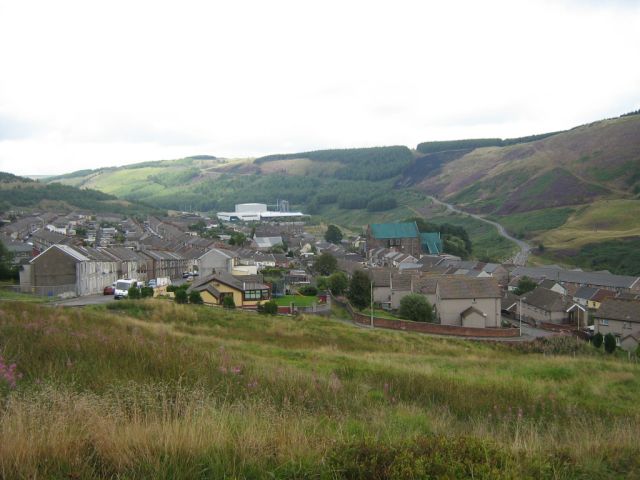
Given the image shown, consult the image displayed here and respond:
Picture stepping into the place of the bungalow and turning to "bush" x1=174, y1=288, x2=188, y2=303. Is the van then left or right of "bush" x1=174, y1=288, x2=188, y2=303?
right

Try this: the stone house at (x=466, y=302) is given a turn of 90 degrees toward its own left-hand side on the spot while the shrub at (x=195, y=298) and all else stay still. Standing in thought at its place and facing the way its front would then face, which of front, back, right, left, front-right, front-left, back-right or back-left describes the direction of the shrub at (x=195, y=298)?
back-right

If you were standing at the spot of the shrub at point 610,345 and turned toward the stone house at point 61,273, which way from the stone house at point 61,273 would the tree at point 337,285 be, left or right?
right

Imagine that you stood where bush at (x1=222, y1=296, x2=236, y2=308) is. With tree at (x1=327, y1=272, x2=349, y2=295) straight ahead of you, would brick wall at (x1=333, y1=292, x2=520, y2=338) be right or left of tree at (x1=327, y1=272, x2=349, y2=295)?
right

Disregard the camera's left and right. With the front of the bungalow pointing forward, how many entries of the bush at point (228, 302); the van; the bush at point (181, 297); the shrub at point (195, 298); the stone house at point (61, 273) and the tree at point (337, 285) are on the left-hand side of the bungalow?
1

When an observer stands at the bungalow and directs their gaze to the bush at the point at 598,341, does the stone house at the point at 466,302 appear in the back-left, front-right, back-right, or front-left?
front-left

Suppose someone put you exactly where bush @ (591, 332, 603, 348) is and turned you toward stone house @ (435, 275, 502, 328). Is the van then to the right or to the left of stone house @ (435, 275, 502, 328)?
left

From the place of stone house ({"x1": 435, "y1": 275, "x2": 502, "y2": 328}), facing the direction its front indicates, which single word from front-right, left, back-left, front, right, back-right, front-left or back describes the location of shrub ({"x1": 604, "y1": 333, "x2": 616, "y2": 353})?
front-left

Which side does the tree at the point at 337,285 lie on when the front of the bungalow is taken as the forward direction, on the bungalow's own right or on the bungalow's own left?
on the bungalow's own left

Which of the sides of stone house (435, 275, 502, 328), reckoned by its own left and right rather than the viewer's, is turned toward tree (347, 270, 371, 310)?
right

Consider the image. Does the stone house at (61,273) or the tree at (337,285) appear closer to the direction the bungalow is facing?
the tree

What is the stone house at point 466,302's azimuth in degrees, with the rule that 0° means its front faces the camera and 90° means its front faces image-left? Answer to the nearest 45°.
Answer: approximately 0°

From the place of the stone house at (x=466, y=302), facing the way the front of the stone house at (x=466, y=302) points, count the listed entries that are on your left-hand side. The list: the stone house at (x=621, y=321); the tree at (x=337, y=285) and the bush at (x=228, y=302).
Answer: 1

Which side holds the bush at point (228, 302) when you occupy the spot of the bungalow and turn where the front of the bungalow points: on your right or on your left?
on your right

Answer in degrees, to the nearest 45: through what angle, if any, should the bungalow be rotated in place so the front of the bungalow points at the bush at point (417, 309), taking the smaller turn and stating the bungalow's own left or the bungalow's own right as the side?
approximately 45° to the bungalow's own left

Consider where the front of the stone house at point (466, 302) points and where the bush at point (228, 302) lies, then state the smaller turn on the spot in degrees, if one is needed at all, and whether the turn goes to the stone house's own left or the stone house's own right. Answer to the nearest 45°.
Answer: approximately 45° to the stone house's own right

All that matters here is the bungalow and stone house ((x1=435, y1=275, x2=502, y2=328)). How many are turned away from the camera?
0

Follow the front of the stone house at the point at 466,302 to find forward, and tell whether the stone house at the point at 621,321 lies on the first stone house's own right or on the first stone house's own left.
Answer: on the first stone house's own left

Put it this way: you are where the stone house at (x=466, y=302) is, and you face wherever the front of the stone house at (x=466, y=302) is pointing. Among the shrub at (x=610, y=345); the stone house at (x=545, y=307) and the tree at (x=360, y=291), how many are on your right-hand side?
1
